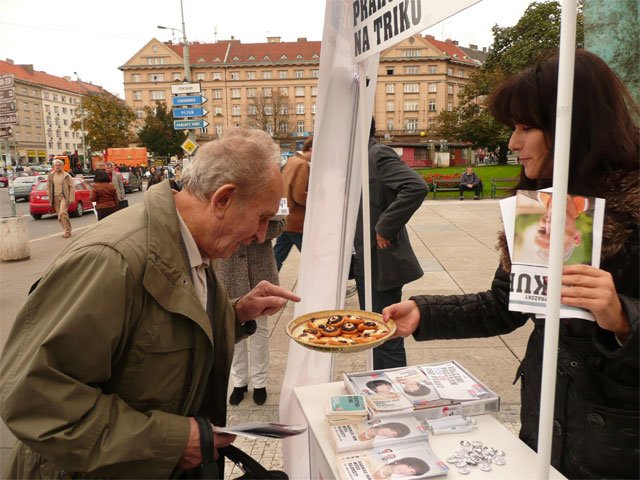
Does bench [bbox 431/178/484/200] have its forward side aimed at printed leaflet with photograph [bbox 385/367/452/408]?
yes

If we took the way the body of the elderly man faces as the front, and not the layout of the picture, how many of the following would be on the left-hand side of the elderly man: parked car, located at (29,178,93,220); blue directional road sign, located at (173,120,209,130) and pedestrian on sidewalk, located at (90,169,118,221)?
3

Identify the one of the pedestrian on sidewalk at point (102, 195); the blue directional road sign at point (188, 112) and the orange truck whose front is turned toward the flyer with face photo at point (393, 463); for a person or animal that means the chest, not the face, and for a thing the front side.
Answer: the blue directional road sign

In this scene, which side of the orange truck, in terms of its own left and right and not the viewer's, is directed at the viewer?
left

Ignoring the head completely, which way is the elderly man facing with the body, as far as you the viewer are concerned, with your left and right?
facing to the right of the viewer

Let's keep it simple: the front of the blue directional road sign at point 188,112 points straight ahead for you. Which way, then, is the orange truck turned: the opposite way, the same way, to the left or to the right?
to the right

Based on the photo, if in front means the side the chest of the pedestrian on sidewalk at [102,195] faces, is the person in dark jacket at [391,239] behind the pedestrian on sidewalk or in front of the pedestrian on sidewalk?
behind

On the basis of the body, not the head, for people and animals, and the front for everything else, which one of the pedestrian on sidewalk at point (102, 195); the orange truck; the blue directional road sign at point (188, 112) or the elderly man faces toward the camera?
the blue directional road sign

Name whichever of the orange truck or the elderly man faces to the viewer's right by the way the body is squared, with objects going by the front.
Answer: the elderly man

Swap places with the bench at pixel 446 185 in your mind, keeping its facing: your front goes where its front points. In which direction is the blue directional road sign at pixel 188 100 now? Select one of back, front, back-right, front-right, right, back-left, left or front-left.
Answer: front-right

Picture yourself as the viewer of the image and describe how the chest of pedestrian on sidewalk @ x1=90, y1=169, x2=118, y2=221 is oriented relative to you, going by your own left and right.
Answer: facing away from the viewer

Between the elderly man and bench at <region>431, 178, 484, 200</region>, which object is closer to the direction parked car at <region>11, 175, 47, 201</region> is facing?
the elderly man
